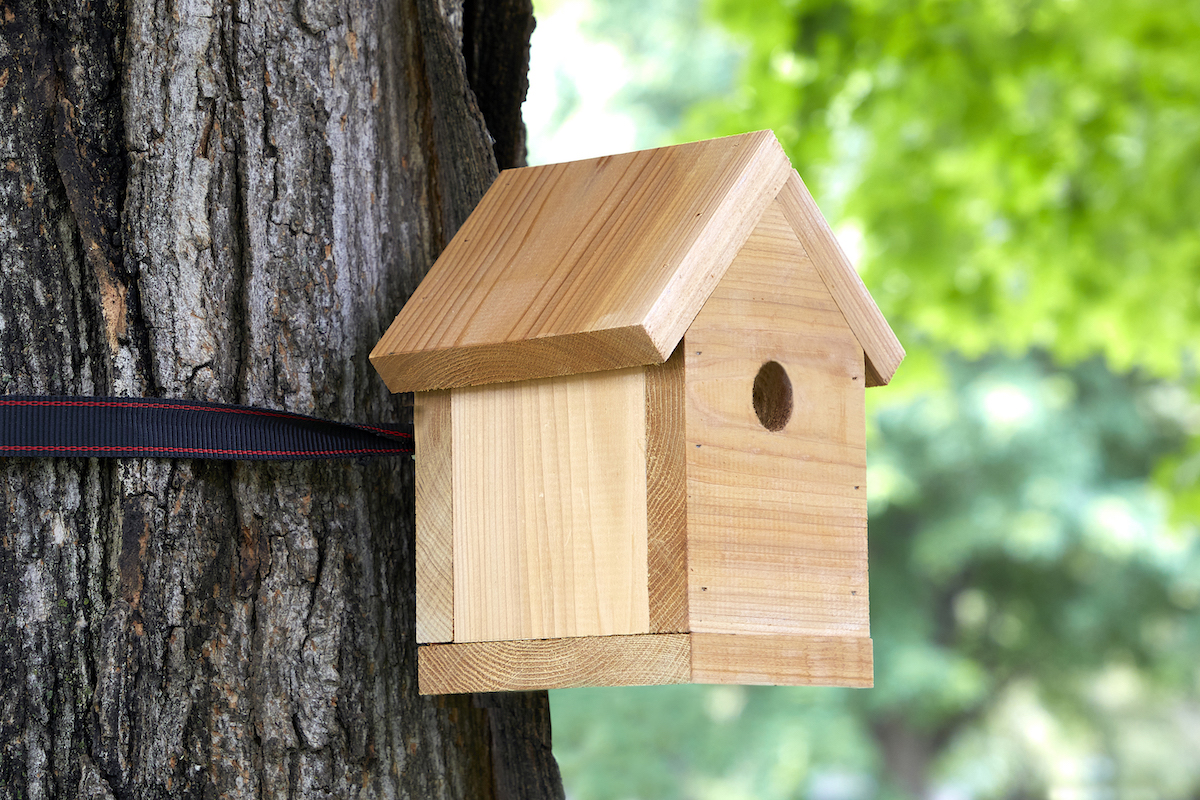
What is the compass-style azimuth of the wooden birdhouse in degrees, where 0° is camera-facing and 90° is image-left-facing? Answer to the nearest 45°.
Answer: approximately 315°
